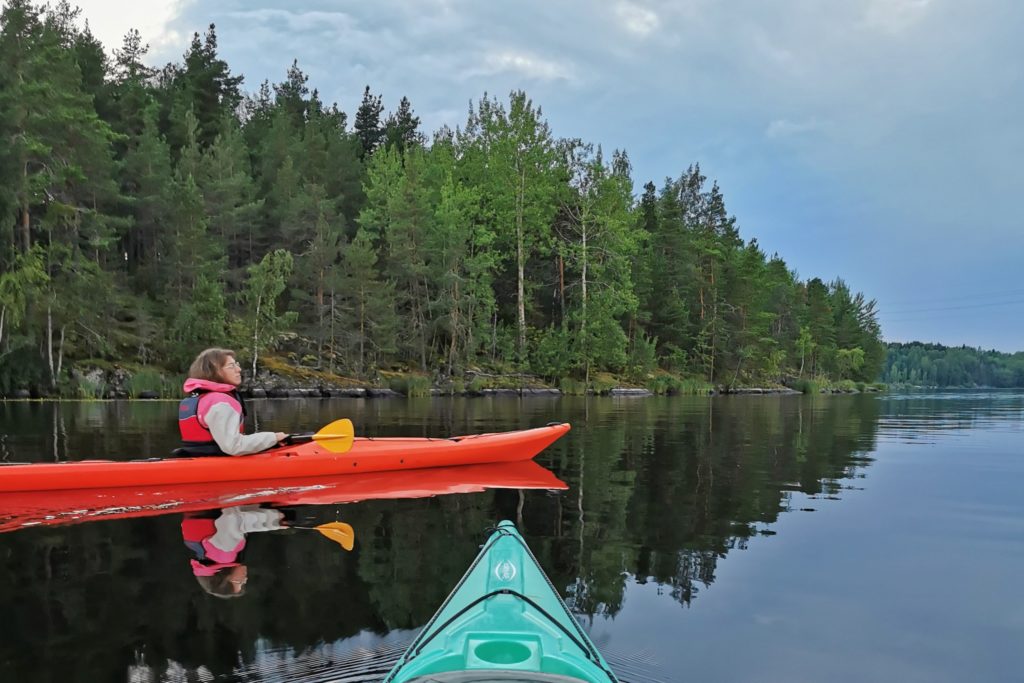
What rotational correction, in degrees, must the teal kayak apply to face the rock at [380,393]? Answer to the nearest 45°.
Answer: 0° — it already faces it

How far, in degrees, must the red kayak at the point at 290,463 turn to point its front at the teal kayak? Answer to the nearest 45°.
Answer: approximately 90° to its right

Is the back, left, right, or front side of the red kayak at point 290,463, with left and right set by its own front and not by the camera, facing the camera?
right

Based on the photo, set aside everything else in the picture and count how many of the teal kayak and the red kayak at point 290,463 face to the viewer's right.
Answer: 1

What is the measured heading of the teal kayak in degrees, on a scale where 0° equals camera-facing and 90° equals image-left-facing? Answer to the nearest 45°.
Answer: approximately 180°

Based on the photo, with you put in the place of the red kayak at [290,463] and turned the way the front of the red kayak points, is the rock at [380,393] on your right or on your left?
on your left

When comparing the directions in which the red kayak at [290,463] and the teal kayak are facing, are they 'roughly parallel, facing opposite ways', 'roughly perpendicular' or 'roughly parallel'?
roughly perpendicular

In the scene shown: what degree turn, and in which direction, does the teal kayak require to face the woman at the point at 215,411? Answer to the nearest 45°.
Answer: approximately 45° to its left

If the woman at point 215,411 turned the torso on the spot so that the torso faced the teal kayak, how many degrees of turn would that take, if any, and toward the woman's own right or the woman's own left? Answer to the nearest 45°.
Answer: approximately 90° to the woman's own right

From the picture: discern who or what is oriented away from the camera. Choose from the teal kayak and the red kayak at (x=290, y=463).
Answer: the teal kayak

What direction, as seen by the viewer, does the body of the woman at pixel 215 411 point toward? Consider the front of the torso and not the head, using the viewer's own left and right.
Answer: facing to the right of the viewer

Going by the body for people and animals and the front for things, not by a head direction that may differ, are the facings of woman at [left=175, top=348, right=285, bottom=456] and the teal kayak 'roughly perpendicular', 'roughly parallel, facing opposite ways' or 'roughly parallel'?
roughly perpendicular

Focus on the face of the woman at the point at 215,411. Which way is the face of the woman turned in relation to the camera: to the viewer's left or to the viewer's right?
to the viewer's right
